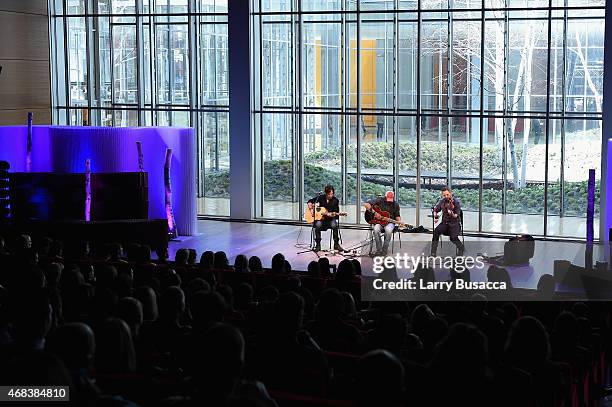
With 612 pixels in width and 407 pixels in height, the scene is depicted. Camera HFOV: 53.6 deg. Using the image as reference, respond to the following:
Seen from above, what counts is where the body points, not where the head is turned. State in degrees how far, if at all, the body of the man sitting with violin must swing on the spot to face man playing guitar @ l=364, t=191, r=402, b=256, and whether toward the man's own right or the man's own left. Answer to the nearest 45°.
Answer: approximately 90° to the man's own right

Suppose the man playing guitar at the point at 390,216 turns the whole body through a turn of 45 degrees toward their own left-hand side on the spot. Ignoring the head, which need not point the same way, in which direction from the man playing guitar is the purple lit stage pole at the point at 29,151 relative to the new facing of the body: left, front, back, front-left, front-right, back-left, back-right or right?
back-right

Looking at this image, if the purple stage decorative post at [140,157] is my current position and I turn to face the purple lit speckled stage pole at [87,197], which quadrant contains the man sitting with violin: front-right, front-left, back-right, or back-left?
back-left

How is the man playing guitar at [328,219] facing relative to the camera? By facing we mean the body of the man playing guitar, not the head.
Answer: toward the camera

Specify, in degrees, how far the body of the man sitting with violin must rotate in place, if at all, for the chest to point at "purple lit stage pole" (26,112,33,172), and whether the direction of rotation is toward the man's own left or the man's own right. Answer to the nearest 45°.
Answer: approximately 90° to the man's own right

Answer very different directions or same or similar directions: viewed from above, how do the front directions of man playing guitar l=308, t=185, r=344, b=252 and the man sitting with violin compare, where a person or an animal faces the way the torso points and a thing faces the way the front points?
same or similar directions

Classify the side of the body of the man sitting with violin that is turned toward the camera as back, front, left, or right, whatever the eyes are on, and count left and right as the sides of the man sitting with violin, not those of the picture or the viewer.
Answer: front

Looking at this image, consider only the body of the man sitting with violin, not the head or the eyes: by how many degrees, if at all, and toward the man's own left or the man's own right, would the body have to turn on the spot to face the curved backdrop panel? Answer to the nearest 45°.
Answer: approximately 90° to the man's own right

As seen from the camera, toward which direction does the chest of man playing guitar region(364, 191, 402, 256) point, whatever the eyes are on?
toward the camera

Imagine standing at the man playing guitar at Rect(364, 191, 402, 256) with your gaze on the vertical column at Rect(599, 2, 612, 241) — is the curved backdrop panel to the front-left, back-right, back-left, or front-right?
back-left

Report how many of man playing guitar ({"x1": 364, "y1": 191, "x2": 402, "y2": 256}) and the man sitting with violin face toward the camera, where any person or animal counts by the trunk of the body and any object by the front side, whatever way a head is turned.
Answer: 2
